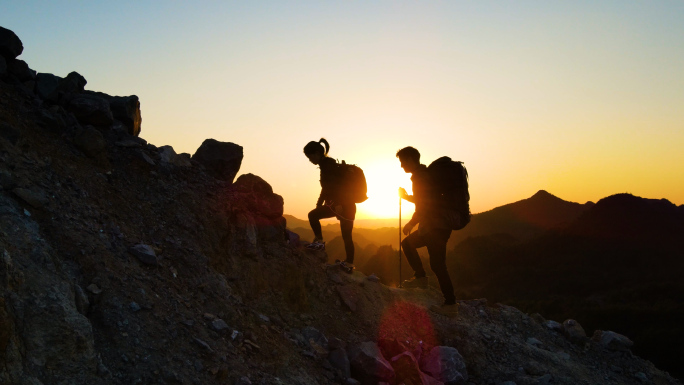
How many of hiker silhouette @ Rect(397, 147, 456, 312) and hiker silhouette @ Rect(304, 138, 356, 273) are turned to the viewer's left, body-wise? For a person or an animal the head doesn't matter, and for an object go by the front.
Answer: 2

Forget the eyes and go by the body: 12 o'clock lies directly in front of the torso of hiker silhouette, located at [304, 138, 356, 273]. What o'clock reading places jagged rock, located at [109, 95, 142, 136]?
The jagged rock is roughly at 11 o'clock from the hiker silhouette.

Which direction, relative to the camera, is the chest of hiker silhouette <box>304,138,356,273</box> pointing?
to the viewer's left

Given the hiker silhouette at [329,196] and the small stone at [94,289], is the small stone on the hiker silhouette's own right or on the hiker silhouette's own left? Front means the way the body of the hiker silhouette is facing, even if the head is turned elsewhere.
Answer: on the hiker silhouette's own left

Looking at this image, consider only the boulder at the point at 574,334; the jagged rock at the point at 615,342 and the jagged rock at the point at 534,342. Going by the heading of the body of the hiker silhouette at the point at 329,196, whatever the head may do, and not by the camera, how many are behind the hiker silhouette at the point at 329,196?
3

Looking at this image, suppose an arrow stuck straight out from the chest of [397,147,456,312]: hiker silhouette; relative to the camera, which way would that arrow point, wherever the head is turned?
to the viewer's left
